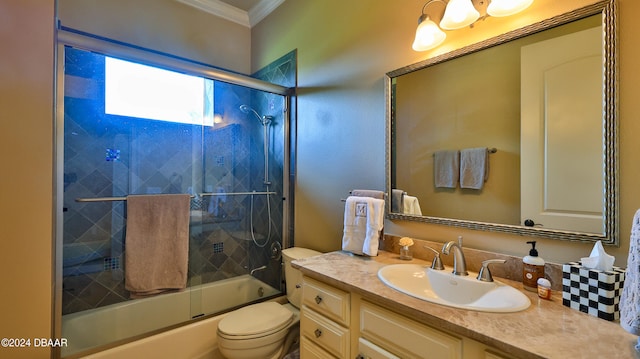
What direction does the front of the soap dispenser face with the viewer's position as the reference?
facing the viewer and to the left of the viewer

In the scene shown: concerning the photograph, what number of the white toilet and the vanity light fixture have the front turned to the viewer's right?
0

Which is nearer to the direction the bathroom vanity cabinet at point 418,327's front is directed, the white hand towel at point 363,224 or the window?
the window

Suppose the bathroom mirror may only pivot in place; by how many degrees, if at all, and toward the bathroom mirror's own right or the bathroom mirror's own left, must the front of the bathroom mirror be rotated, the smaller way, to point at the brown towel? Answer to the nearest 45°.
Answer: approximately 45° to the bathroom mirror's own right

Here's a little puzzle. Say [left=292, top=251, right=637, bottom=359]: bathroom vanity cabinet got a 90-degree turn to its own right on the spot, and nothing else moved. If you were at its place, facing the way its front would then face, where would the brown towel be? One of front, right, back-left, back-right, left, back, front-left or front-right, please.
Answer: front-left

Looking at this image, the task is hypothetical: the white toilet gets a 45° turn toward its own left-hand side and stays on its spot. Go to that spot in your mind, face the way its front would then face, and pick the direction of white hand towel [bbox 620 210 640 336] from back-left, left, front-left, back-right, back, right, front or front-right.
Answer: front-left

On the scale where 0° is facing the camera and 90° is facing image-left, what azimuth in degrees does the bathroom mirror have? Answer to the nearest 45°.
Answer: approximately 45°

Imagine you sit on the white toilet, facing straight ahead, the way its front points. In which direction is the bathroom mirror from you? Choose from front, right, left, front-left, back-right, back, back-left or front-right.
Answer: left

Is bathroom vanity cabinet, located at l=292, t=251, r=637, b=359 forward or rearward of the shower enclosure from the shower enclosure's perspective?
forward
